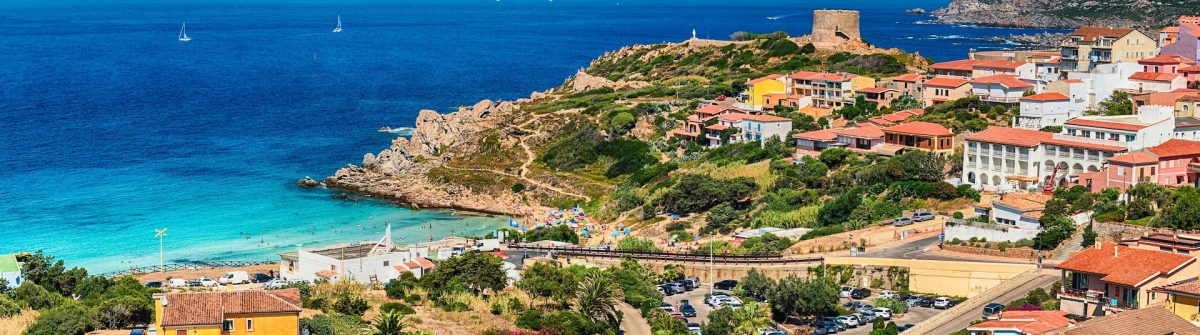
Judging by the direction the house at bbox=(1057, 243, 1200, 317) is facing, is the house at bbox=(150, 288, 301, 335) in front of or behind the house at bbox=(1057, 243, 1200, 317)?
in front

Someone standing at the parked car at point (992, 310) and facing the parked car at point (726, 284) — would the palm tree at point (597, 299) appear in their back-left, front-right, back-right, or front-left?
front-left

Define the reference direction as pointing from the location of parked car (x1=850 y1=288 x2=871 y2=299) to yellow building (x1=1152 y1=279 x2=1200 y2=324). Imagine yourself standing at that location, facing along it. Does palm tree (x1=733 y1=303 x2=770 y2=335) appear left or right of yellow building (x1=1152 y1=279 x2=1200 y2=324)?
right

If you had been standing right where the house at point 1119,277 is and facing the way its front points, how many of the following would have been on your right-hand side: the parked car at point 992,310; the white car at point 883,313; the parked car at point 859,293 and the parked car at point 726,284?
4

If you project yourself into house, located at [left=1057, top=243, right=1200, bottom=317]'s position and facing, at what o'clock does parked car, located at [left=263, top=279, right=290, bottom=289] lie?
The parked car is roughly at 2 o'clock from the house.

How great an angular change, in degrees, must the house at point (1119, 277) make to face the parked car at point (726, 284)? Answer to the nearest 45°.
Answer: approximately 90° to its right

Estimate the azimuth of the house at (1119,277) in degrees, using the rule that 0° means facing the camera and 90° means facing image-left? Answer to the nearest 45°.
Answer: approximately 45°

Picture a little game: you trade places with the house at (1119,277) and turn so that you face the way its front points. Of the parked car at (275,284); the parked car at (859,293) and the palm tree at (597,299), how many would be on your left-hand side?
0

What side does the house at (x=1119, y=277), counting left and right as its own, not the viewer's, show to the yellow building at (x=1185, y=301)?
left

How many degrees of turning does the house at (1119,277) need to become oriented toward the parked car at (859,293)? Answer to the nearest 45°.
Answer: approximately 90° to its right

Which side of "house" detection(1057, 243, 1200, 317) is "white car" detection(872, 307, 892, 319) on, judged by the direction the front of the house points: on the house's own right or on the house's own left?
on the house's own right

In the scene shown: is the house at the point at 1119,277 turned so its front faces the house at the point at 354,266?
no

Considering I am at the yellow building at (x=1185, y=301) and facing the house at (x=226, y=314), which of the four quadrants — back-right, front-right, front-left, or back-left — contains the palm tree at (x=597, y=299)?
front-right

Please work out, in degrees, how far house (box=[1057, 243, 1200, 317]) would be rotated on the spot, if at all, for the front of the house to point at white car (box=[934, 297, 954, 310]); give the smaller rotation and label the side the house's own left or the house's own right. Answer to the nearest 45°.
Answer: approximately 90° to the house's own right
